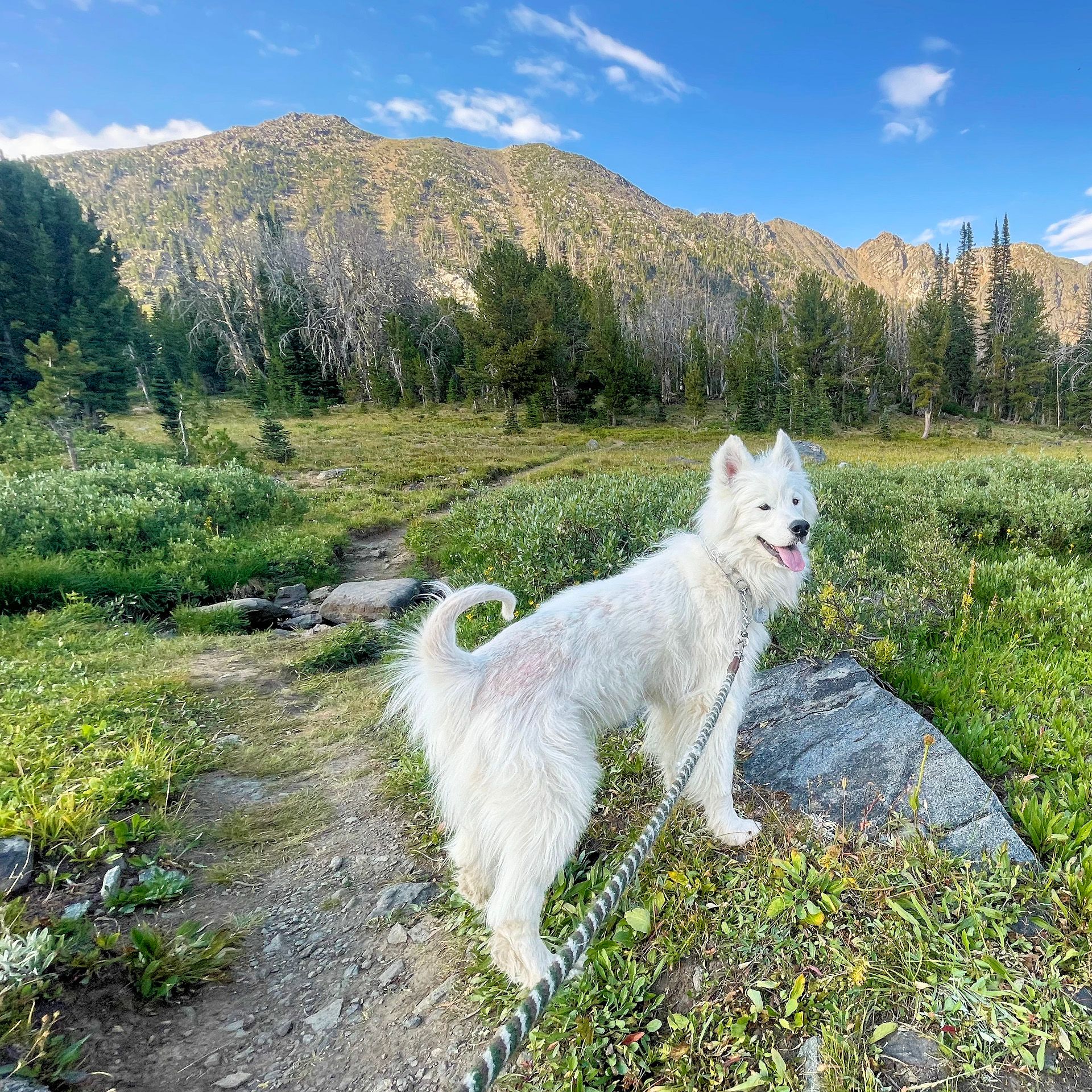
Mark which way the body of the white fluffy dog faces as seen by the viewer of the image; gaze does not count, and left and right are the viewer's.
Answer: facing away from the viewer and to the right of the viewer

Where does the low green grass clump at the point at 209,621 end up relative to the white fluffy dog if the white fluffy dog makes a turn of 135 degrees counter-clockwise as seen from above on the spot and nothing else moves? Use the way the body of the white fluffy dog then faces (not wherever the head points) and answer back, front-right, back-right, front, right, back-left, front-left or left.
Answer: front-right

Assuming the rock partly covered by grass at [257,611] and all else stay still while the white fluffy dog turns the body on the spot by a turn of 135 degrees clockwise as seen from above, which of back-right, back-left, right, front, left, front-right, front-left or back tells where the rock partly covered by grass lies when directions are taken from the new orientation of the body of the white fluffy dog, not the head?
back-right

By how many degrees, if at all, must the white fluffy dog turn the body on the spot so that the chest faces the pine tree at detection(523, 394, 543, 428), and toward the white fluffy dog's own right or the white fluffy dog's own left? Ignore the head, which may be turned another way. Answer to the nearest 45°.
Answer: approximately 45° to the white fluffy dog's own left

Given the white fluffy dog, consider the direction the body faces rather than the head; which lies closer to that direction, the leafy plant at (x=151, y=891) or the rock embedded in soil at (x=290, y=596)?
the rock embedded in soil

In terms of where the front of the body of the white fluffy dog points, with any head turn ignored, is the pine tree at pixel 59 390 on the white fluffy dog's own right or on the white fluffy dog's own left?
on the white fluffy dog's own left

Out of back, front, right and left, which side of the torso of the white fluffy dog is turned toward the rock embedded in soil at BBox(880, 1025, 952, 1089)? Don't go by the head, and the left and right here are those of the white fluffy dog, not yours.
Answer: right

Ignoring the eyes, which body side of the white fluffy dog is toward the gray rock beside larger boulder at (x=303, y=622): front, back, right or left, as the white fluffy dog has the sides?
left

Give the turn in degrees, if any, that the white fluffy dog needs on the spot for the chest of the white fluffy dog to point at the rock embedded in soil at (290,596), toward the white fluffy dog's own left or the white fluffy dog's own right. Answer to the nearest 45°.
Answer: approximately 90° to the white fluffy dog's own left

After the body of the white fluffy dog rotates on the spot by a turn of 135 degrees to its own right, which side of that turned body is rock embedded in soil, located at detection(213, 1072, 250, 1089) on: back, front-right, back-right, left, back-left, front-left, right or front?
front-right

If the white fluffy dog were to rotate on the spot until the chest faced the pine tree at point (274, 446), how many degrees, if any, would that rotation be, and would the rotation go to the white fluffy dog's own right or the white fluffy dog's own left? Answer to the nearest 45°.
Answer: approximately 90° to the white fluffy dog's own left
